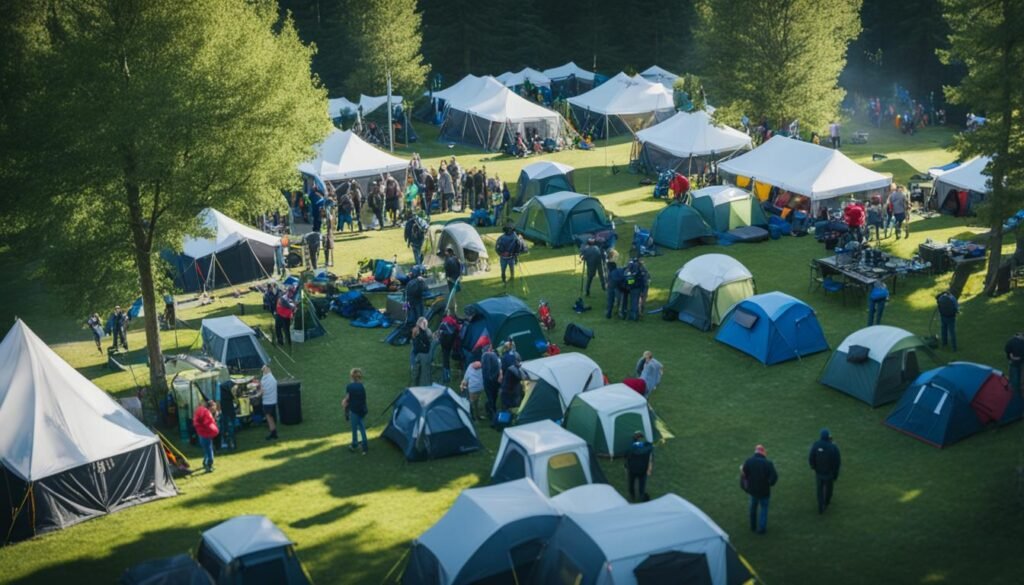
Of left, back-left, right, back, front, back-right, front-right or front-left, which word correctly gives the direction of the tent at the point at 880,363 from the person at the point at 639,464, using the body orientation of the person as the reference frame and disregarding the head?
front-right

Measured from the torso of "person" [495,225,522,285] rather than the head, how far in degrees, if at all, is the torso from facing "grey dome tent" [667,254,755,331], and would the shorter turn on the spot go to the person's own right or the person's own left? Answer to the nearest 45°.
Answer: approximately 135° to the person's own right

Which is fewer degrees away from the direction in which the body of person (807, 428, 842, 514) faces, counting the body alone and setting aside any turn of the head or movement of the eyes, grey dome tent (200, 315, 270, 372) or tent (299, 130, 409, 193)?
the tent

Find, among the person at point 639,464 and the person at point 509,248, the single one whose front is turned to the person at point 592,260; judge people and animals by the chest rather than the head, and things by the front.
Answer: the person at point 639,464

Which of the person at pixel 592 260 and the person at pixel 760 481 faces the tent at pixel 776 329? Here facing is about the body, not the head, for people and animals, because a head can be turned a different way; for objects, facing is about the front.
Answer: the person at pixel 760 481

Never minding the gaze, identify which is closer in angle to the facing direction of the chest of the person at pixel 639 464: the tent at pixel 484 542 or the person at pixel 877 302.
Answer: the person

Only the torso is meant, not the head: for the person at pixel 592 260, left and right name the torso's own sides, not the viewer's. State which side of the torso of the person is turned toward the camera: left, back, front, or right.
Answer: back

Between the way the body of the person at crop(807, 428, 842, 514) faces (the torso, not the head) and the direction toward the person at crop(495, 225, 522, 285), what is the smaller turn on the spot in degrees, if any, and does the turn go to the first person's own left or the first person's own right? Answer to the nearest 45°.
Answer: approximately 45° to the first person's own left

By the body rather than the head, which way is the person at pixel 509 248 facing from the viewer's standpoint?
away from the camera

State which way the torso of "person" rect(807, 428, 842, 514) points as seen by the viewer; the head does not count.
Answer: away from the camera
